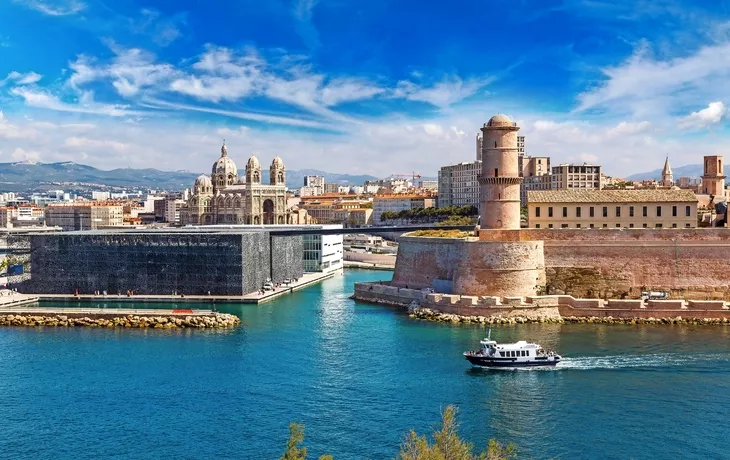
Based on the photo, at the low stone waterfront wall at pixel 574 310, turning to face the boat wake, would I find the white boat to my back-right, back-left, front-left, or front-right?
front-right

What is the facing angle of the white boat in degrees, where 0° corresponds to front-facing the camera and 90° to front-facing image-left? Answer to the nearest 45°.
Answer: approximately 90°

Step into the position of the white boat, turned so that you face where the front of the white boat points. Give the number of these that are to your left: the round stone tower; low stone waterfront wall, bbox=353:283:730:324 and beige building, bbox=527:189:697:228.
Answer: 0

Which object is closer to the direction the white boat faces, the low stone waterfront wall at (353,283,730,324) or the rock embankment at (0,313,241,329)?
the rock embankment

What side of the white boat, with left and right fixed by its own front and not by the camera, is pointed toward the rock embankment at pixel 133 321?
front

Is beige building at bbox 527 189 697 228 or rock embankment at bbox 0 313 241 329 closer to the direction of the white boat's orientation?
the rock embankment

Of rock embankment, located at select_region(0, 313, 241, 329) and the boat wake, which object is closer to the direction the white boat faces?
the rock embankment

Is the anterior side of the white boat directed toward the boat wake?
no

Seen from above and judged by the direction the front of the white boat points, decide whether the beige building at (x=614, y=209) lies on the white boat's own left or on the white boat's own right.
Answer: on the white boat's own right

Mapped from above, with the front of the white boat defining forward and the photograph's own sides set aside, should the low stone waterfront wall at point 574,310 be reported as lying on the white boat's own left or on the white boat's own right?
on the white boat's own right

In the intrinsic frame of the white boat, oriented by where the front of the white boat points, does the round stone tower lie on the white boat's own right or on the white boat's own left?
on the white boat's own right
